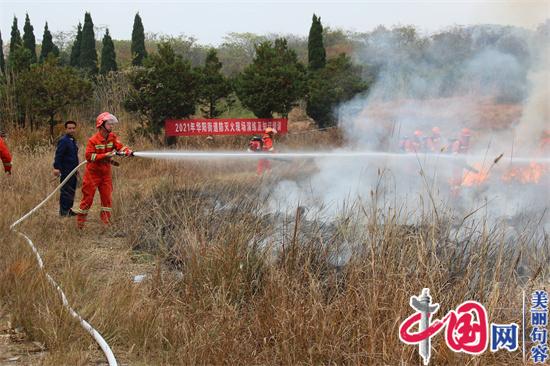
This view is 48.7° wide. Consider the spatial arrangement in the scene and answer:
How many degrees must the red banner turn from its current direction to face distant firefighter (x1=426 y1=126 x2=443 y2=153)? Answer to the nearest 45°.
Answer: approximately 45° to its left

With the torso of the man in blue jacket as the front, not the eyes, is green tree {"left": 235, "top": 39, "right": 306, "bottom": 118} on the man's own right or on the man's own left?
on the man's own left

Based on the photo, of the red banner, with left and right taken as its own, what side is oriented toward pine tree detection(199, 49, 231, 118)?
back

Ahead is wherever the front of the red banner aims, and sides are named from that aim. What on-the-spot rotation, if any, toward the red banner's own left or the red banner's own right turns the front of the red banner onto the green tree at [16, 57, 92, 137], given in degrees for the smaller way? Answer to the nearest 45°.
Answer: approximately 90° to the red banner's own right

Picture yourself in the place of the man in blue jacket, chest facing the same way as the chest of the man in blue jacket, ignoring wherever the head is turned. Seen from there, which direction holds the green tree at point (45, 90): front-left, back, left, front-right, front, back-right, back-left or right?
back-left

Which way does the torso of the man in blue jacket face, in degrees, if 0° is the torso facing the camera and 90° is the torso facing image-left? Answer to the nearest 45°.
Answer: approximately 315°

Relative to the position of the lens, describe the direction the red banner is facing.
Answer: facing the viewer

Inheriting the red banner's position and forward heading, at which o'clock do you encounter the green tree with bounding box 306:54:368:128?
The green tree is roughly at 8 o'clock from the red banner.

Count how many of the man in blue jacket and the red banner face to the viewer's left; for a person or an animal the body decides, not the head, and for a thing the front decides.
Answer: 0

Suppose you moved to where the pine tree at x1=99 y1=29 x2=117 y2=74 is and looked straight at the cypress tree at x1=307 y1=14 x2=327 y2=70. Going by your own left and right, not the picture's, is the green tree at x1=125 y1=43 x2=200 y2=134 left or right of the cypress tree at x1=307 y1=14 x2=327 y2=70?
right

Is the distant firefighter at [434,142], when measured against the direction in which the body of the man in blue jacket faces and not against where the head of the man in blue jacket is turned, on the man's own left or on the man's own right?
on the man's own left

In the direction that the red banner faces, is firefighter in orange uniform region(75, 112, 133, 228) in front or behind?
in front

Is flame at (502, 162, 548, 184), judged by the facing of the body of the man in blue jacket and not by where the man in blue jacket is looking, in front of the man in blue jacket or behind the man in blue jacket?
in front

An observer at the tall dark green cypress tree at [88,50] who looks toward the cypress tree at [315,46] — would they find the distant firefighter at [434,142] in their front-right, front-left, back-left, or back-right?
front-right

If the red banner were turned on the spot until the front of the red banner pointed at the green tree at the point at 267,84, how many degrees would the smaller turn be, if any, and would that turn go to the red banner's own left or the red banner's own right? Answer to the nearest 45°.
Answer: approximately 135° to the red banner's own left

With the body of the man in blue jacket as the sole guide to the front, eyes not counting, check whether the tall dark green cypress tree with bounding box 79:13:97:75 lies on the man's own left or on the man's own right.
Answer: on the man's own left

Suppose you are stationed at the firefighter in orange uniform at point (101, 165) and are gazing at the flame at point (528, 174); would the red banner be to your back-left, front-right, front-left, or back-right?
front-left

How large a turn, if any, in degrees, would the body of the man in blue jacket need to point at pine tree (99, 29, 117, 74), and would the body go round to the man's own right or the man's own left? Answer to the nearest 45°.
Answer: approximately 135° to the man's own left
